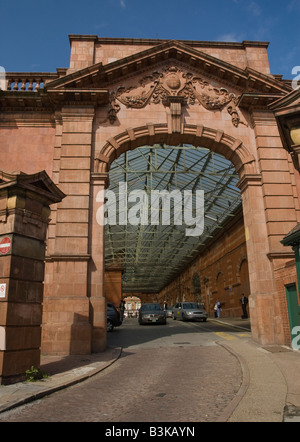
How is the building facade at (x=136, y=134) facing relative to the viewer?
toward the camera

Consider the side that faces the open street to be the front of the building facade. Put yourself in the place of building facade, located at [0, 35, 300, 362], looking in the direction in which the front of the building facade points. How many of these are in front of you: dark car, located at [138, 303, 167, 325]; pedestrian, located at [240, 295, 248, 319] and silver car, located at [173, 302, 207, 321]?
0

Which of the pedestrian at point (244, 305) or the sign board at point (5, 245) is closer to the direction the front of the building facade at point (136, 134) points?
the sign board

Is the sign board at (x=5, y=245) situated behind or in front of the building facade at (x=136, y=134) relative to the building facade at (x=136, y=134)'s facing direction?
in front
